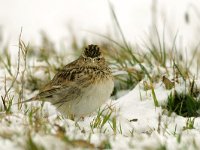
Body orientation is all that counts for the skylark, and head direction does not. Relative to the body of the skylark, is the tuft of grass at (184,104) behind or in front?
in front
